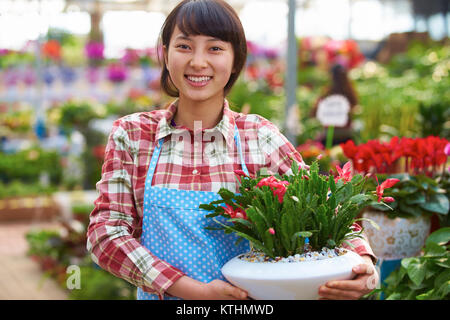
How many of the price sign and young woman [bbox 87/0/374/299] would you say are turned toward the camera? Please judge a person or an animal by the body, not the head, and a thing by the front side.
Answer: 2

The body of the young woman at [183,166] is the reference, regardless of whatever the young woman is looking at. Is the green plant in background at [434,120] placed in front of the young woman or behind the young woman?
behind

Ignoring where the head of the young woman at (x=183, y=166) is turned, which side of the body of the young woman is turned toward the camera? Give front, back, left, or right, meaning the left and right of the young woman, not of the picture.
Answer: front

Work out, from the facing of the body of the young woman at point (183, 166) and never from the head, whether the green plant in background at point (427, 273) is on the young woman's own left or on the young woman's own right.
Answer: on the young woman's own left

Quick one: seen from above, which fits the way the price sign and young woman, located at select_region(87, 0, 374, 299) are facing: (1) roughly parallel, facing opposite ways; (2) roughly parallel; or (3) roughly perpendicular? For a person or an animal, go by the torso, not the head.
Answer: roughly parallel

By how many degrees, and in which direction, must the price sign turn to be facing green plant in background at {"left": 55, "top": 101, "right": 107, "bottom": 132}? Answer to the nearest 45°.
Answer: approximately 135° to its right

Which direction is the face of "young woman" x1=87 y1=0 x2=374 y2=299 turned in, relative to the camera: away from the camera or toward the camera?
toward the camera

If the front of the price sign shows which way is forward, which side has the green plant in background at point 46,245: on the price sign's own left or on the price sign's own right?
on the price sign's own right

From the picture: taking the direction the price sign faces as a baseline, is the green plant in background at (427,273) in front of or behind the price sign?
in front

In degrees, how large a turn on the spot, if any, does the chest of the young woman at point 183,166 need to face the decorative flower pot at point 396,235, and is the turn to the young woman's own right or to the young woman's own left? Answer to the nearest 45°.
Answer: approximately 135° to the young woman's own left

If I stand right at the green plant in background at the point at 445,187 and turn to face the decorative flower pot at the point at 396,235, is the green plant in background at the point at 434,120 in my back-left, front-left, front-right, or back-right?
back-right

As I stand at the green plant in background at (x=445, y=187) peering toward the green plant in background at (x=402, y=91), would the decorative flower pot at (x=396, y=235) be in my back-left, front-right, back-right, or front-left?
back-left

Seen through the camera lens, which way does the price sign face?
facing the viewer
